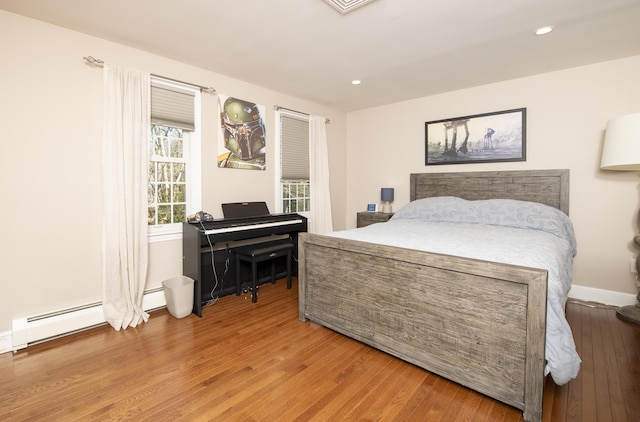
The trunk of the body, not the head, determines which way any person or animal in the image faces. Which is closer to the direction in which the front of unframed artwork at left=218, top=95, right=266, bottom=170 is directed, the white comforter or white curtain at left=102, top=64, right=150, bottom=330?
the white comforter

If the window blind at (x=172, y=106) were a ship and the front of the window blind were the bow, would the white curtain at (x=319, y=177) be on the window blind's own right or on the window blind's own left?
on the window blind's own left

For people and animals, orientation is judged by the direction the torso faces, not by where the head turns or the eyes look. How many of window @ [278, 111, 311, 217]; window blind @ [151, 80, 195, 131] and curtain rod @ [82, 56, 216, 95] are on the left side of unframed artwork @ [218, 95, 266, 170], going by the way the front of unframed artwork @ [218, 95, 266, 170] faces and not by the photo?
1

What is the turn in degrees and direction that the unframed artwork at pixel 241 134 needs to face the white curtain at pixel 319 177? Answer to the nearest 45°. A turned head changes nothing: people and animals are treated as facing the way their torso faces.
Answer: approximately 90° to its left

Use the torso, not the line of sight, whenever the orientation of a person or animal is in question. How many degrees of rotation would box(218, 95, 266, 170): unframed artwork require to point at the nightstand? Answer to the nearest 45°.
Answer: approximately 45° to its left

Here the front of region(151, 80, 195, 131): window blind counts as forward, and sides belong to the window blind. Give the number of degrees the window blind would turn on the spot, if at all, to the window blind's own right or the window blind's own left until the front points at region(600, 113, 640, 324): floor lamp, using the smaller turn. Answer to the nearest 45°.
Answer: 0° — it already faces it

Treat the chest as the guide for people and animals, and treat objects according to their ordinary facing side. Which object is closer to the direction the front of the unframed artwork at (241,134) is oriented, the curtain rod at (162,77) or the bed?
the bed

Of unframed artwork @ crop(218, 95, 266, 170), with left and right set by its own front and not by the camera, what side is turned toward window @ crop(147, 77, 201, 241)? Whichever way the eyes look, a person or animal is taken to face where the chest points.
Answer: right

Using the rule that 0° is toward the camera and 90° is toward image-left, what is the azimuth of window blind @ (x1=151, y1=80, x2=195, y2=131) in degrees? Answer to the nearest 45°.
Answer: approximately 315°

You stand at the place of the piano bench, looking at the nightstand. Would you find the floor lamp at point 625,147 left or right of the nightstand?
right
